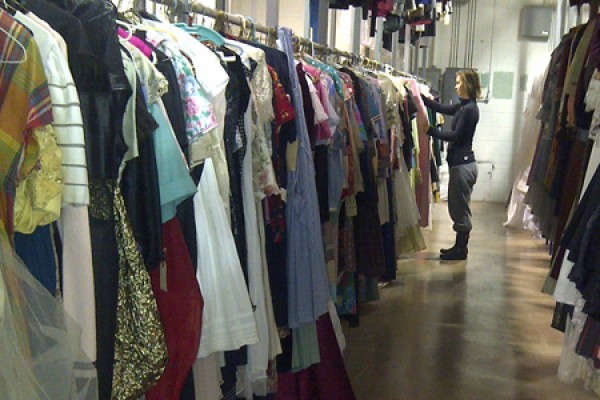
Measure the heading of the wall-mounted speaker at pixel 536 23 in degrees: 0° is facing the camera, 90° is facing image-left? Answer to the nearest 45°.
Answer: approximately 0°

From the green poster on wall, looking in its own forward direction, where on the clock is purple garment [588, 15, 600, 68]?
The purple garment is roughly at 12 o'clock from the green poster on wall.

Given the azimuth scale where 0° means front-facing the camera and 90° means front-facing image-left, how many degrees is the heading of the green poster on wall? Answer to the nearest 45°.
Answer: approximately 0°

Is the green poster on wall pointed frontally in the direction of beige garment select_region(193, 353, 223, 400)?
yes

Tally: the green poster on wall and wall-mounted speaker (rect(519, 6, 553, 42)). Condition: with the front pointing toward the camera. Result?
2
